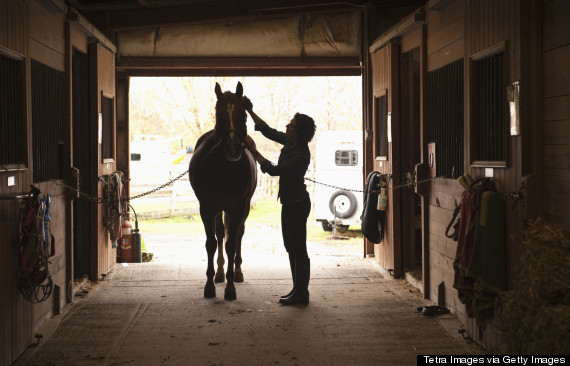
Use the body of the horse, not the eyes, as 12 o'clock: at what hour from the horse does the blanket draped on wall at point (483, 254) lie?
The blanket draped on wall is roughly at 11 o'clock from the horse.

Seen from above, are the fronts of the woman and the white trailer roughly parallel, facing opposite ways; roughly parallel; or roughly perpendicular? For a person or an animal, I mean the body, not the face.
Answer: roughly perpendicular

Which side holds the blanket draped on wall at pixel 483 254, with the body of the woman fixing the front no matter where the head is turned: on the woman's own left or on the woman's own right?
on the woman's own left

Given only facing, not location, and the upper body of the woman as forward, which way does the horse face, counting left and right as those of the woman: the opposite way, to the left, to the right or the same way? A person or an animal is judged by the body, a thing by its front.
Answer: to the left

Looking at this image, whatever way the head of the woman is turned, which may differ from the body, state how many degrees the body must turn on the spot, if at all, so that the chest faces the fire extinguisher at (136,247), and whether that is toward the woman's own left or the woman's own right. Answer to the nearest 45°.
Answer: approximately 45° to the woman's own right

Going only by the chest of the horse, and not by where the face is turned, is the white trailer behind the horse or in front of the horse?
behind

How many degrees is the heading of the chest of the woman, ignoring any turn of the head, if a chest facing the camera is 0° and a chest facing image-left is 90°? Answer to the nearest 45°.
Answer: approximately 90°

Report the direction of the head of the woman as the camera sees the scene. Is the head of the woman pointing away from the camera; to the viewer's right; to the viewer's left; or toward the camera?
to the viewer's left
